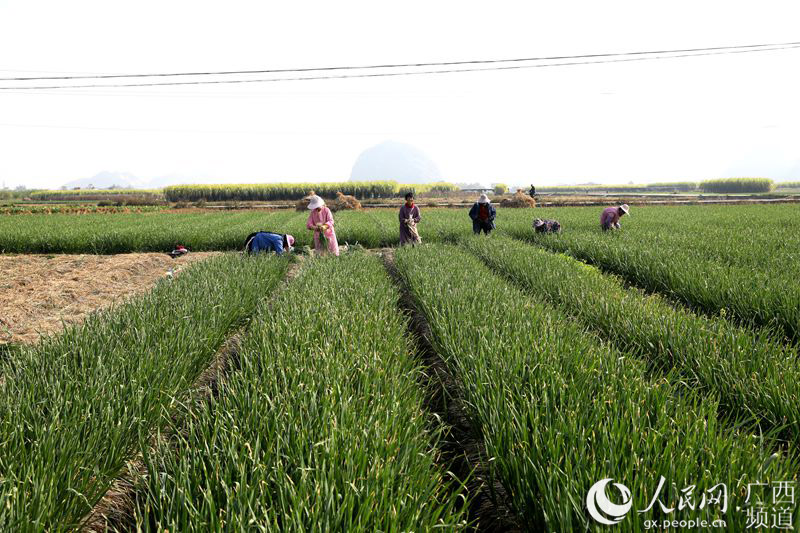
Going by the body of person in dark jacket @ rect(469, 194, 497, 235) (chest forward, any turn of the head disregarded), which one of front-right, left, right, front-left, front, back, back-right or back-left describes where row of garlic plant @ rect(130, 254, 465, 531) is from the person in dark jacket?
front

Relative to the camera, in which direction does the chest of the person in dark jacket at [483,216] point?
toward the camera

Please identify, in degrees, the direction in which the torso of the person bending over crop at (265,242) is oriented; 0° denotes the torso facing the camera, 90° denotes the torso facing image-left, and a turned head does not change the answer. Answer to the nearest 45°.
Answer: approximately 270°

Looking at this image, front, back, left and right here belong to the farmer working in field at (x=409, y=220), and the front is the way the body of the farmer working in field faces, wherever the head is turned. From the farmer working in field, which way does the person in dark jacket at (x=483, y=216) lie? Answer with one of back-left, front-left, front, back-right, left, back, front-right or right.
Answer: back-left

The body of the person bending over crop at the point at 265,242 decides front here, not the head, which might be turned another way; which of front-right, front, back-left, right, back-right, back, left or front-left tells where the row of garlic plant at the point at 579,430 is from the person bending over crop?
right

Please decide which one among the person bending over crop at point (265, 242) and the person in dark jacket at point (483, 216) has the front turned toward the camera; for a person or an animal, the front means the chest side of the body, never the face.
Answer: the person in dark jacket

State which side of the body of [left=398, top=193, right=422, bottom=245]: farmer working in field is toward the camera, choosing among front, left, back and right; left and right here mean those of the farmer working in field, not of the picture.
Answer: front

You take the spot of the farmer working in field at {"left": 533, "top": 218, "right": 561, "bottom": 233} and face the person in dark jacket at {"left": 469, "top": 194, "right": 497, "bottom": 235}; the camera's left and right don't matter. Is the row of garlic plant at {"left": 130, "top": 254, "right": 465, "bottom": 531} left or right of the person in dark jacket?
left

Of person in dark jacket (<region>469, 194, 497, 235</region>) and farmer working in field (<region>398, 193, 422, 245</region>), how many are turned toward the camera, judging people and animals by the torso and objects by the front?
2

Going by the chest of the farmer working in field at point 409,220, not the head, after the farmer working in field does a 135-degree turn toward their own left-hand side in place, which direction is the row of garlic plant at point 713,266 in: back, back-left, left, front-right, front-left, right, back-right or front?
right

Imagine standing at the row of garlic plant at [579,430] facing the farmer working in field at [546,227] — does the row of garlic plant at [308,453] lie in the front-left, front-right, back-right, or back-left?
back-left

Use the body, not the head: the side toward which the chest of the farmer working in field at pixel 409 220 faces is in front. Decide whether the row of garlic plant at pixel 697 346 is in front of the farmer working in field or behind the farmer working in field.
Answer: in front

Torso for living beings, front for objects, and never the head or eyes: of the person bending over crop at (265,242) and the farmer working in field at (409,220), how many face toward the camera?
1

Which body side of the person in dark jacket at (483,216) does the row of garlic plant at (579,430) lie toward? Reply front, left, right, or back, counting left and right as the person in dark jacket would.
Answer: front

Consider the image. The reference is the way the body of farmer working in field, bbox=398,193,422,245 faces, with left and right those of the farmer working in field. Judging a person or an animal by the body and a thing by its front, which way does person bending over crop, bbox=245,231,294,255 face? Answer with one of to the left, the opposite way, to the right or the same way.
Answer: to the left

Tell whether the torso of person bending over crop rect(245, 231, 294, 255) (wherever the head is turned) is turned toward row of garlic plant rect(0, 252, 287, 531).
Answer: no

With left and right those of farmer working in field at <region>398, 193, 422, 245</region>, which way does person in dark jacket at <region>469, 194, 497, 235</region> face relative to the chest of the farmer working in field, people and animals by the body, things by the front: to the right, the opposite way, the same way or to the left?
the same way

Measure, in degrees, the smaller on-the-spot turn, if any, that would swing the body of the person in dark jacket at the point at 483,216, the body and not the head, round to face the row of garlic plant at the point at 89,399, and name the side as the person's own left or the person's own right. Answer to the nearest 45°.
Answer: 0° — they already face it

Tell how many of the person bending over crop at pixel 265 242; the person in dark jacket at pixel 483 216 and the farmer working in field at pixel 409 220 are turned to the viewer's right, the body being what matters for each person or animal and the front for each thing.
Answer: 1
